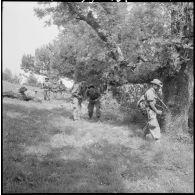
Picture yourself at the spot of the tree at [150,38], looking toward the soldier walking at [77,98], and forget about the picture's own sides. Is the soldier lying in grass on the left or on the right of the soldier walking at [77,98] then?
right
